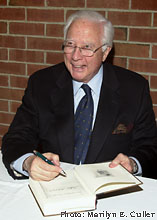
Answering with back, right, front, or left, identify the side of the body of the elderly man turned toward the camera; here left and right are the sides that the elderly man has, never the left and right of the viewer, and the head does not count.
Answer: front

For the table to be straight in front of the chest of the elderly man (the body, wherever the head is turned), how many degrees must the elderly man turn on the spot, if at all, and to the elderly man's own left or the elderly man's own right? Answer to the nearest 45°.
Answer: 0° — they already face it

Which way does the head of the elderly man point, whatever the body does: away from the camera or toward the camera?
toward the camera

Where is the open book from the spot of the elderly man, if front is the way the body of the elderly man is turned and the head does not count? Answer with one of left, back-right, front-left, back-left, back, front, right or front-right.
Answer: front
